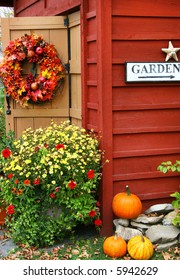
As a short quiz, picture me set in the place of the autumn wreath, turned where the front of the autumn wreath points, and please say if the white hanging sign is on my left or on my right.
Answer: on my left

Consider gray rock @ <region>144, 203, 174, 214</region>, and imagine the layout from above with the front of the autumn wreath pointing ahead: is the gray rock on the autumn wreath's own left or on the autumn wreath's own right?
on the autumn wreath's own left

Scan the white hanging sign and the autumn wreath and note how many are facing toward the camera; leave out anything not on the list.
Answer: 2

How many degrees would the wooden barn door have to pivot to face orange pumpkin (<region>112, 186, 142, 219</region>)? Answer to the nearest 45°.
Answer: approximately 45° to its left

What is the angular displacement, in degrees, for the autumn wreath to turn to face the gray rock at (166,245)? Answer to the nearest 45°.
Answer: approximately 45° to its left

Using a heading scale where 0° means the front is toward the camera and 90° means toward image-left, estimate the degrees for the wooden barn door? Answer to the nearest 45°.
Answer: approximately 0°

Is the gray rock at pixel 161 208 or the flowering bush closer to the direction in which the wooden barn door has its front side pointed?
the flowering bush
